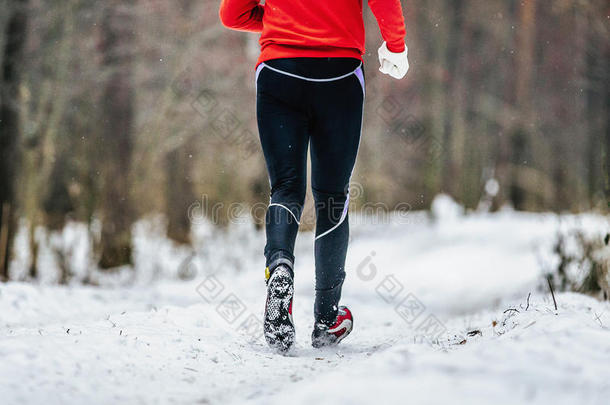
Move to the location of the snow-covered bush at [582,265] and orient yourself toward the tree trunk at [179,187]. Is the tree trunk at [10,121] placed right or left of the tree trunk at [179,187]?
left

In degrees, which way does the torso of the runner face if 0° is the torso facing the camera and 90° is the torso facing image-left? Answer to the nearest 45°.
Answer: approximately 180°

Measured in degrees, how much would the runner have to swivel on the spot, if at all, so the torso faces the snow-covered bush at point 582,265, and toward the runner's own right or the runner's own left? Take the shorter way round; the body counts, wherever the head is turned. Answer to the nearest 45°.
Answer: approximately 45° to the runner's own right

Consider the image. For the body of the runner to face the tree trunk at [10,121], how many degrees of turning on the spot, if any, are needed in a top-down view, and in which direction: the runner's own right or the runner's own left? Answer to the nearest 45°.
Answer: approximately 45° to the runner's own left
